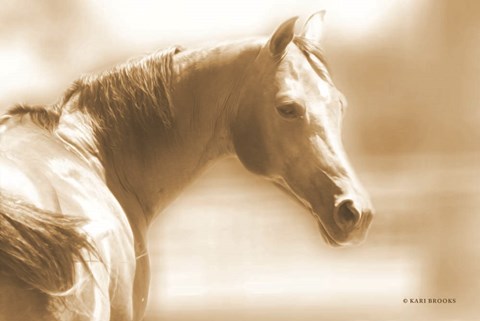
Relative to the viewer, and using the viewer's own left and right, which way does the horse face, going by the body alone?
facing away from the viewer and to the right of the viewer
